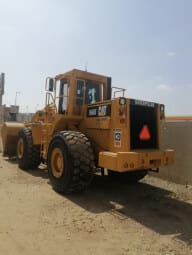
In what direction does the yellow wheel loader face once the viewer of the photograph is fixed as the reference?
facing away from the viewer and to the left of the viewer
